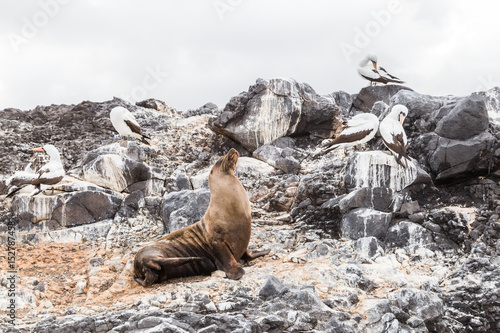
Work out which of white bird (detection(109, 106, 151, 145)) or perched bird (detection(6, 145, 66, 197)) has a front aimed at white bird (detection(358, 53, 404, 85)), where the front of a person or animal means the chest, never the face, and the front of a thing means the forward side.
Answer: the perched bird

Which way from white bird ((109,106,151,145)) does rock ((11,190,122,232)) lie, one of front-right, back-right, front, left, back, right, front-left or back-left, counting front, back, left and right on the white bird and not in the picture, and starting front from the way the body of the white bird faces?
front-left

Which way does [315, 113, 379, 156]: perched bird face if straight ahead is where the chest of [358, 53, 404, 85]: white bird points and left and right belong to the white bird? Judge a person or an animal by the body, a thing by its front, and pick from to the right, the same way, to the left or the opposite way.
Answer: the opposite way

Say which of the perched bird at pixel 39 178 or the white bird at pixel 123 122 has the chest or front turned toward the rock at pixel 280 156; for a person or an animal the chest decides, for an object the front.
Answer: the perched bird

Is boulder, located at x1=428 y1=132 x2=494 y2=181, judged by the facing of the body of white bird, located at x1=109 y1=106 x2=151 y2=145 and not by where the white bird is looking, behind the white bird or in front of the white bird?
behind

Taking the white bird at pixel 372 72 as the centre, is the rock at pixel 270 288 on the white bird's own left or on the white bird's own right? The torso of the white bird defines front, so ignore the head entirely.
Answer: on the white bird's own left

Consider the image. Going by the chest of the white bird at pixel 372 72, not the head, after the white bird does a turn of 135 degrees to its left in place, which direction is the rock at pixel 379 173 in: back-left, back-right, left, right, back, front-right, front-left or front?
front-right

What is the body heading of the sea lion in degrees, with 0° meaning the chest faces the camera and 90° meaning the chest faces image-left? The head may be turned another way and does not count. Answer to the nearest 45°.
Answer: approximately 270°

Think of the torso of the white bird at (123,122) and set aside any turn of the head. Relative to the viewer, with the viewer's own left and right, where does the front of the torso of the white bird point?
facing to the left of the viewer

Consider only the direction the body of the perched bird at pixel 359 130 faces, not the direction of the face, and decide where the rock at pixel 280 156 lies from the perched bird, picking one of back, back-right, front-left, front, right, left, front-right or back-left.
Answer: back-left

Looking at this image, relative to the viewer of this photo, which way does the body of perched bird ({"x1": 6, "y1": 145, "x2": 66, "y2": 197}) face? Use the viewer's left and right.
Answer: facing to the right of the viewer

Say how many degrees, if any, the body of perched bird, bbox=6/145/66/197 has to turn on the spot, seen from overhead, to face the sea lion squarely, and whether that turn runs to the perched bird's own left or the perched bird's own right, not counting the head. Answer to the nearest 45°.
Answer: approximately 45° to the perched bird's own right

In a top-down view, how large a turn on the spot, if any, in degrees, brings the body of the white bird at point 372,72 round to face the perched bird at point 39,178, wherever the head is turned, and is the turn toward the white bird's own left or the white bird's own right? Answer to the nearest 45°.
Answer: approximately 45° to the white bird's own left

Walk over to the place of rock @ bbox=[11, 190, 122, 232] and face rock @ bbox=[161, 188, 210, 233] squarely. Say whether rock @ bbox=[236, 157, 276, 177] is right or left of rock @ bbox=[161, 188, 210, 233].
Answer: left

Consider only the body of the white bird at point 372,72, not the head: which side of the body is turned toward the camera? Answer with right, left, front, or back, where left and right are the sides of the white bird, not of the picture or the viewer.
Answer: left

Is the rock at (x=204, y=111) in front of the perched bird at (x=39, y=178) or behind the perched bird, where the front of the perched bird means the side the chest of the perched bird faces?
in front

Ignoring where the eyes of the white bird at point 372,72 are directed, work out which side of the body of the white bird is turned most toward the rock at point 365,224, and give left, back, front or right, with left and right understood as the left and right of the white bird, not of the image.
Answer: left

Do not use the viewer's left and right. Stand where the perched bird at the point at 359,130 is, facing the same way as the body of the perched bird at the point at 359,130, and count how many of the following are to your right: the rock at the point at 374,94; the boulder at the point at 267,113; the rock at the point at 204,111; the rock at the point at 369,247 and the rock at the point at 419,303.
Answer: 2
